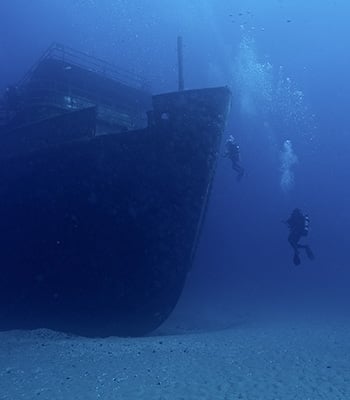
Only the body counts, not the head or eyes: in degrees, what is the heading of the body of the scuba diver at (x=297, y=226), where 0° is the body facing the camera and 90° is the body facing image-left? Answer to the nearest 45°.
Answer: approximately 90°

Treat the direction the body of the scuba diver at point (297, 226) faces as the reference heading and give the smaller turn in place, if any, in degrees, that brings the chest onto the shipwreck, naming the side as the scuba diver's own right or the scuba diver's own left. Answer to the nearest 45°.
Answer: approximately 45° to the scuba diver's own left
